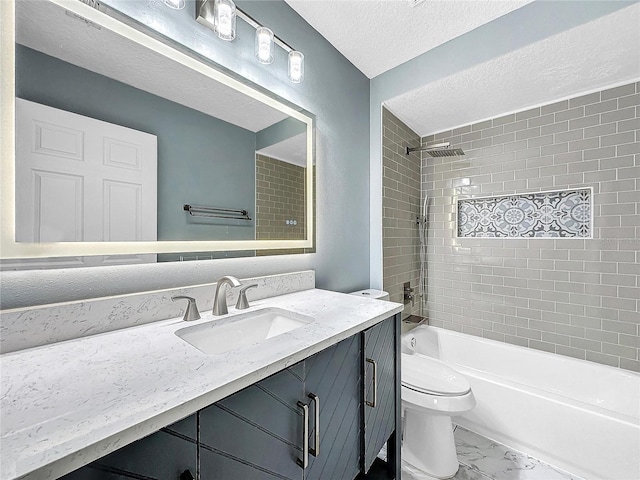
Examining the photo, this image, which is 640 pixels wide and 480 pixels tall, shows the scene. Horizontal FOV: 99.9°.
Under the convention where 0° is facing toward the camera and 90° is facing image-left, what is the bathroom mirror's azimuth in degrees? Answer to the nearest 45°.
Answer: approximately 315°

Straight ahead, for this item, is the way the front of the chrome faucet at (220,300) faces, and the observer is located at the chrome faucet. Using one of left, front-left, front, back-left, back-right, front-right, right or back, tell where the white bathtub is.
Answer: front-left

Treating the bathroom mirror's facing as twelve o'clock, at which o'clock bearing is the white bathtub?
The white bathtub is roughly at 11 o'clock from the bathroom mirror.

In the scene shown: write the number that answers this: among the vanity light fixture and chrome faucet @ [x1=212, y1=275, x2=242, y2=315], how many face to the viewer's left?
0
